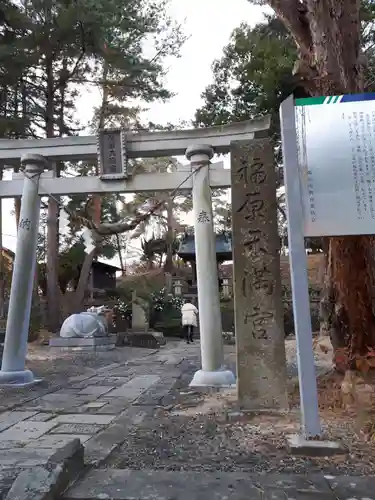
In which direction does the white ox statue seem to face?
to the viewer's right

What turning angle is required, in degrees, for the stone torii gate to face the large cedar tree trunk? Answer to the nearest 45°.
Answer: approximately 45° to its left

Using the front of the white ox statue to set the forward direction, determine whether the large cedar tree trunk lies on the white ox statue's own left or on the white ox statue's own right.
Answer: on the white ox statue's own right

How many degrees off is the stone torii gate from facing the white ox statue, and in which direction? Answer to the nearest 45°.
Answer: approximately 180°

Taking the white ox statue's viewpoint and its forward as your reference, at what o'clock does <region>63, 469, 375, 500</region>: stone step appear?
The stone step is roughly at 3 o'clock from the white ox statue.

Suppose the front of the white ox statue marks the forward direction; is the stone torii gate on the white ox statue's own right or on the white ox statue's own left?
on the white ox statue's own right

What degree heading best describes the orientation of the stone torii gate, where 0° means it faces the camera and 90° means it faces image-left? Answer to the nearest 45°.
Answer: approximately 0°

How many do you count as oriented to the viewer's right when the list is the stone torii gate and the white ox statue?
1

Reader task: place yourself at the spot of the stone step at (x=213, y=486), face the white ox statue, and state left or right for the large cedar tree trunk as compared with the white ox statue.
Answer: right

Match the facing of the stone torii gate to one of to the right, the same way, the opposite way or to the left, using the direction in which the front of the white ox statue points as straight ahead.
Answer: to the right

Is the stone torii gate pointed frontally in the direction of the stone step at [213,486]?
yes
